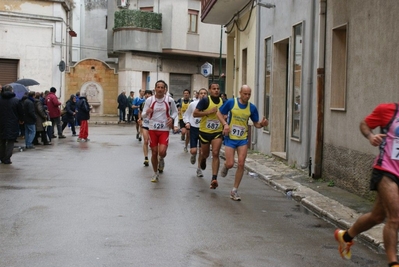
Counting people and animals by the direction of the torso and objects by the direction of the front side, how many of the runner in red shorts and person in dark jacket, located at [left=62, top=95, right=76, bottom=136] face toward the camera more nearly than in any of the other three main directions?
1

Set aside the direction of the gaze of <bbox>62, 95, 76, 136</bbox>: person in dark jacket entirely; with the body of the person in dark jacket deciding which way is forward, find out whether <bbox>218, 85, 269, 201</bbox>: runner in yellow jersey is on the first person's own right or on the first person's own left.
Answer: on the first person's own right

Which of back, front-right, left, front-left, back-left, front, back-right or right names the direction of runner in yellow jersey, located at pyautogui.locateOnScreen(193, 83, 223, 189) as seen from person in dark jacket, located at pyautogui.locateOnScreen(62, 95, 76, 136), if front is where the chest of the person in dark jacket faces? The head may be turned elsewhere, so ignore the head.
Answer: right

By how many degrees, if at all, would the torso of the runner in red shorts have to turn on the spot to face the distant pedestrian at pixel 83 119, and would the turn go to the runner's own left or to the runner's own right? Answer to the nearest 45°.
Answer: approximately 180°

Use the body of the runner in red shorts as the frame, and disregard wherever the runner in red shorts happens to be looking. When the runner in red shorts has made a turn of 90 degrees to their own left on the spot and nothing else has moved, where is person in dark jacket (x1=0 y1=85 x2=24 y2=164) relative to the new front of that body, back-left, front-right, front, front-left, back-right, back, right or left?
back-left

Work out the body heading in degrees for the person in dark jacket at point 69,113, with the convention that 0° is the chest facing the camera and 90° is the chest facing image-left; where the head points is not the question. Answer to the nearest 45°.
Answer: approximately 270°

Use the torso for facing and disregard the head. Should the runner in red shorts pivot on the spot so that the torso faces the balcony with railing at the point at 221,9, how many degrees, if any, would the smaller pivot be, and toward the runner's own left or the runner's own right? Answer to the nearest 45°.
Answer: approximately 180°

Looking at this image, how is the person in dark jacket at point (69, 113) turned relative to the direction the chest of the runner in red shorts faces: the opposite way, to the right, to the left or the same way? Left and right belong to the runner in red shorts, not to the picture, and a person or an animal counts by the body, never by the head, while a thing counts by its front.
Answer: to the left

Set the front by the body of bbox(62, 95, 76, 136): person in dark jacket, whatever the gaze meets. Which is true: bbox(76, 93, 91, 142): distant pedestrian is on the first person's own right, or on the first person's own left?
on the first person's own right
